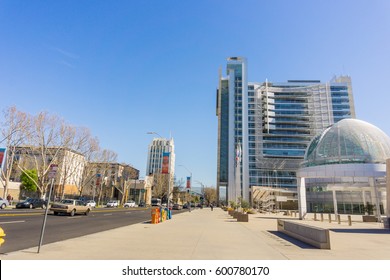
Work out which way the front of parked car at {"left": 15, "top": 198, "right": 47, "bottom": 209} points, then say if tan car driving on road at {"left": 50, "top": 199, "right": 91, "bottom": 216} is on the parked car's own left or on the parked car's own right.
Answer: on the parked car's own left

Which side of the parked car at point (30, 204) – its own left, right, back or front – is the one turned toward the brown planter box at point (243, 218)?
left

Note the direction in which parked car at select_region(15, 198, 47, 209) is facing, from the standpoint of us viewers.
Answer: facing the viewer and to the left of the viewer

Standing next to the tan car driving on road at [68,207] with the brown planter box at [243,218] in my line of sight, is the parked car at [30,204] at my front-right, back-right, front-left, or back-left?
back-left
